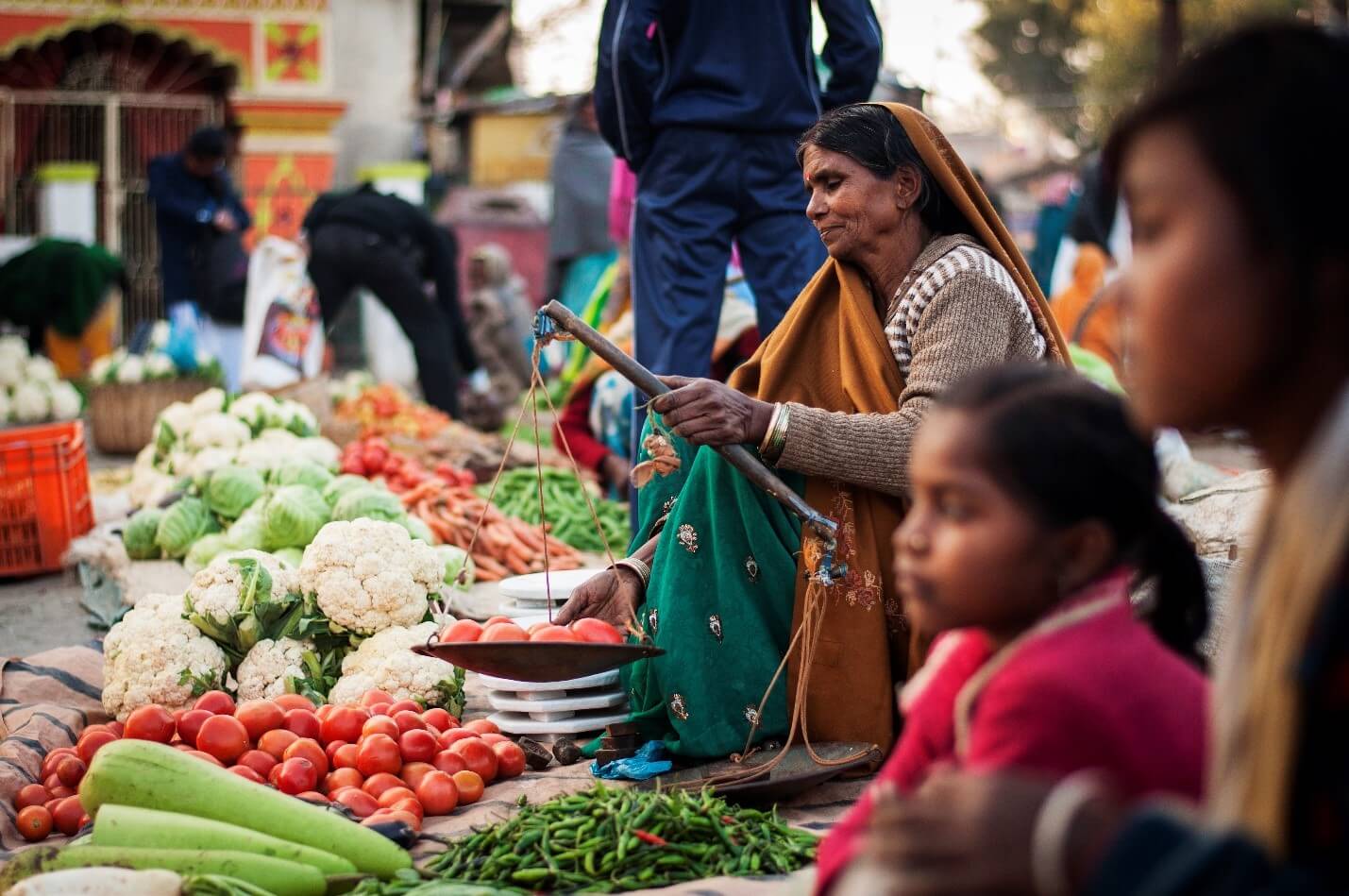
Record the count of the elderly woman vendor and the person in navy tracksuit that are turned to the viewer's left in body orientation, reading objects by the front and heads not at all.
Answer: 1

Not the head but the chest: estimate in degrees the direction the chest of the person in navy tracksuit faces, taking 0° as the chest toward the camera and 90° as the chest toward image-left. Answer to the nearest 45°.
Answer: approximately 180°

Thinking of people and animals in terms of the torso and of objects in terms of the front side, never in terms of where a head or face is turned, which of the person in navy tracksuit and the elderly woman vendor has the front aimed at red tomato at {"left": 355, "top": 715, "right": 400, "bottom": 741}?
the elderly woman vendor

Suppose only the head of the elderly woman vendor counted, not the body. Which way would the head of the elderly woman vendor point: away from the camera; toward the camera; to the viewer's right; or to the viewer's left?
to the viewer's left

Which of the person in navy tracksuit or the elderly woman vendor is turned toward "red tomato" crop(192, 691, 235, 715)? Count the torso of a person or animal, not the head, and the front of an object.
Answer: the elderly woman vendor

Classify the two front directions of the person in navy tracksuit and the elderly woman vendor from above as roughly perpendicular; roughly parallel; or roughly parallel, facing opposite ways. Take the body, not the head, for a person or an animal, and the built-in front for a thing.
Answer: roughly perpendicular

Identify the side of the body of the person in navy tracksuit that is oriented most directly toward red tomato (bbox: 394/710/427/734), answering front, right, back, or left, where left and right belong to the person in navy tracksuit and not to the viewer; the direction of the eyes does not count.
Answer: back

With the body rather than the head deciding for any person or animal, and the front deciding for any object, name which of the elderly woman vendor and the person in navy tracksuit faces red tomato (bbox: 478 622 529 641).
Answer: the elderly woman vendor

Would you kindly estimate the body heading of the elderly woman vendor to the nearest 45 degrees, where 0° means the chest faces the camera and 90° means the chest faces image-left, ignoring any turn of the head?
approximately 90°

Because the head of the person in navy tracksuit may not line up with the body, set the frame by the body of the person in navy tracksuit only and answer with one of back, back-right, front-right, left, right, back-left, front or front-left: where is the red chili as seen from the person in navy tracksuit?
back

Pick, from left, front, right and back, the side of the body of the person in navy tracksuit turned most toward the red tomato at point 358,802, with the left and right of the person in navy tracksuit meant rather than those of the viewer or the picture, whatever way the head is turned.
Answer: back

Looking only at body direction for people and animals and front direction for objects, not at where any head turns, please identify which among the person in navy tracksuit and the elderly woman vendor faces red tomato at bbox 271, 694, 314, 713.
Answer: the elderly woman vendor

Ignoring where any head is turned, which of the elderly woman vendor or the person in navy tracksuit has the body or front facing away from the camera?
the person in navy tracksuit
